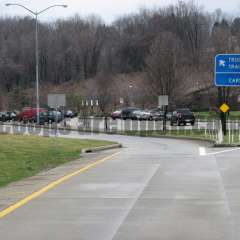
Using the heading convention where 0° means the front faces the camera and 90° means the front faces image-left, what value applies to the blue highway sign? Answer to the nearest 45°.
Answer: approximately 0°
